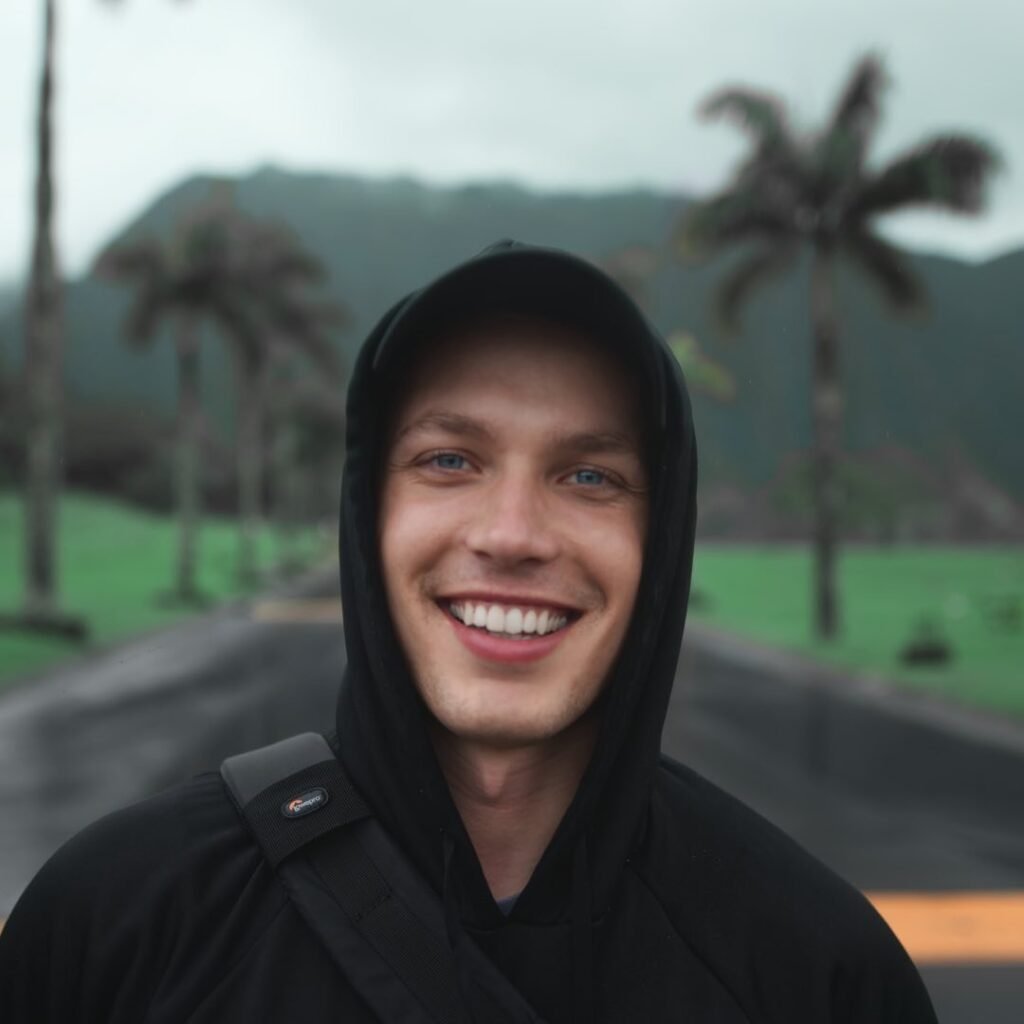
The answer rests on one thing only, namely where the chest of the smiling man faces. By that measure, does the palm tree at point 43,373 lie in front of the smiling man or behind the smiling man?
behind

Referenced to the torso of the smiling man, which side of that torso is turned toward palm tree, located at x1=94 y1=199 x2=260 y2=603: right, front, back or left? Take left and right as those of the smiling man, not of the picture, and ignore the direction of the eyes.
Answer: back

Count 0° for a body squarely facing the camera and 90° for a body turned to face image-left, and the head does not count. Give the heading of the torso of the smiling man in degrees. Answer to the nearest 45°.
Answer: approximately 0°

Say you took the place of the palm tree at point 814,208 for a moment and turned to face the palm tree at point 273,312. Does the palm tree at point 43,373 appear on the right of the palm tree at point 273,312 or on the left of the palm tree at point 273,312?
left

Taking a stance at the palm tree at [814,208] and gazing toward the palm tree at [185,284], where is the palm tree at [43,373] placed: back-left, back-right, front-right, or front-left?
front-left

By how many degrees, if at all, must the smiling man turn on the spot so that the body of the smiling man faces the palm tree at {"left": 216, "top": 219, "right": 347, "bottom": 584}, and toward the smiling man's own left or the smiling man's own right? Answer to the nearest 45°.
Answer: approximately 180°

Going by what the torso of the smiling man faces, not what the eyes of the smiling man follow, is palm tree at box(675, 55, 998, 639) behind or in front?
behind
